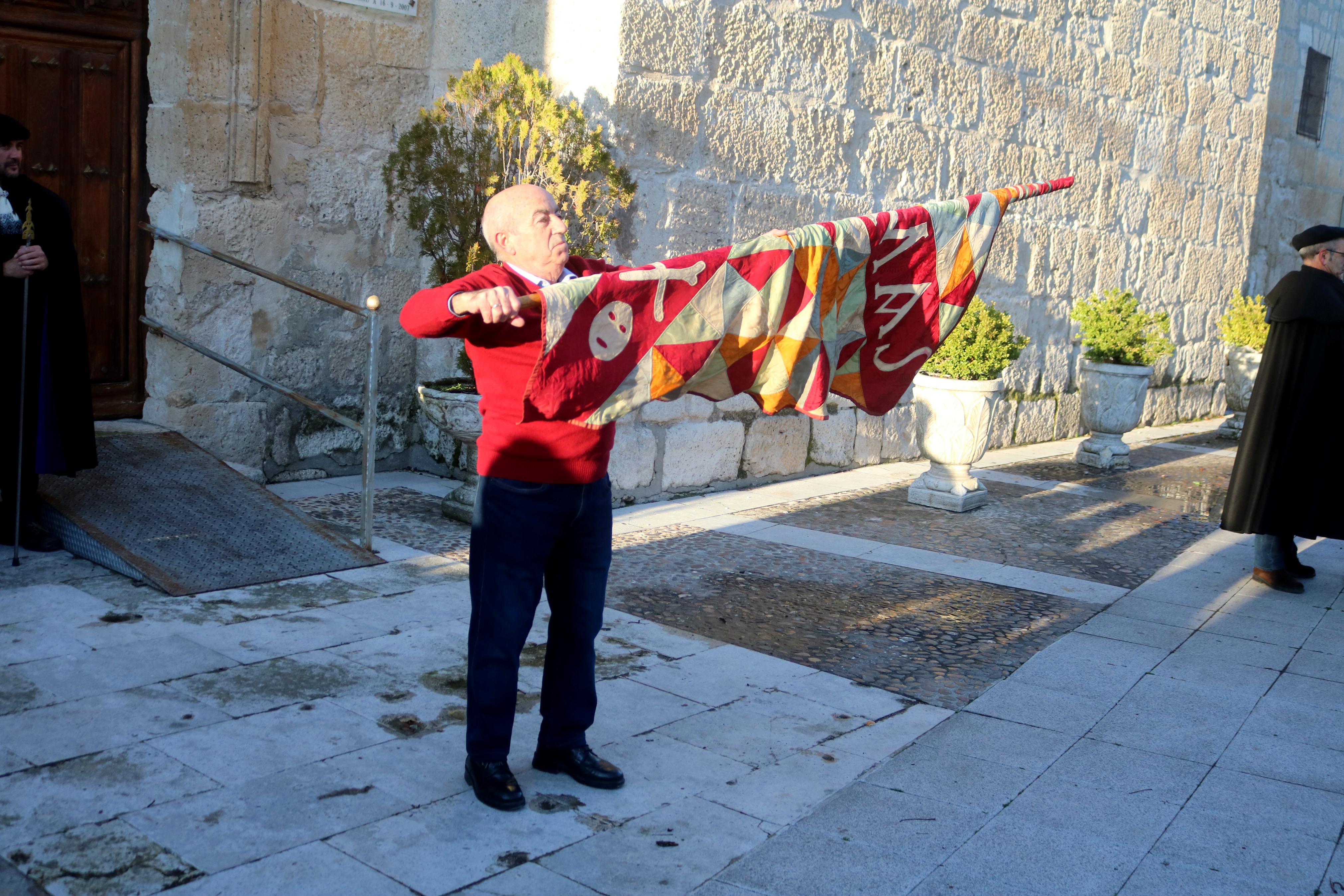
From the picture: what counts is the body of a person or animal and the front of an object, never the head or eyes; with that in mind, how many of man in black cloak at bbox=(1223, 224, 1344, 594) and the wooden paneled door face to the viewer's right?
1

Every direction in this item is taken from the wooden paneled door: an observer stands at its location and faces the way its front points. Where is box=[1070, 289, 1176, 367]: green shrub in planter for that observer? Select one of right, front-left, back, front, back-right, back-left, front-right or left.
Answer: left

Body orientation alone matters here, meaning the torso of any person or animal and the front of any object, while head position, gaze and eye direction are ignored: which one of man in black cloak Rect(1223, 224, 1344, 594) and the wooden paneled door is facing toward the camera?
the wooden paneled door

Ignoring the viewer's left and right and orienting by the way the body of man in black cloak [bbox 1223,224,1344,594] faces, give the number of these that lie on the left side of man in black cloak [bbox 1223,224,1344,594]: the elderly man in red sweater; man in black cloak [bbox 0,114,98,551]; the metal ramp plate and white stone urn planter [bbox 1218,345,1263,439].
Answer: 1

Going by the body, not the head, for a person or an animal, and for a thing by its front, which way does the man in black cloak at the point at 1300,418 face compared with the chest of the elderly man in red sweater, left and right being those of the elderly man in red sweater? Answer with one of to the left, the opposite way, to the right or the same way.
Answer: the same way

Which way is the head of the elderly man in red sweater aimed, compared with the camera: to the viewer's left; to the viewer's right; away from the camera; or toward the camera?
to the viewer's right

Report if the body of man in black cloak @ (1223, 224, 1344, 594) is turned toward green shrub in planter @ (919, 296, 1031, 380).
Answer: no

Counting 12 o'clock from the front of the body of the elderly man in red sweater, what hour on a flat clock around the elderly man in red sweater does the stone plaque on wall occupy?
The stone plaque on wall is roughly at 7 o'clock from the elderly man in red sweater.

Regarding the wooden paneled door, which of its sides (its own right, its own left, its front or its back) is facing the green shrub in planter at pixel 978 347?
left

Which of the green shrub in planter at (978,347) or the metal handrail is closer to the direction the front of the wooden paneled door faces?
the metal handrail

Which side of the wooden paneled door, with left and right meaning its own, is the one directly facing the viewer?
front

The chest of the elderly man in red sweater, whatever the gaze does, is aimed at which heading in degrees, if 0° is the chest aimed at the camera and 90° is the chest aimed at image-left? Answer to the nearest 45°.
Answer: approximately 315°
